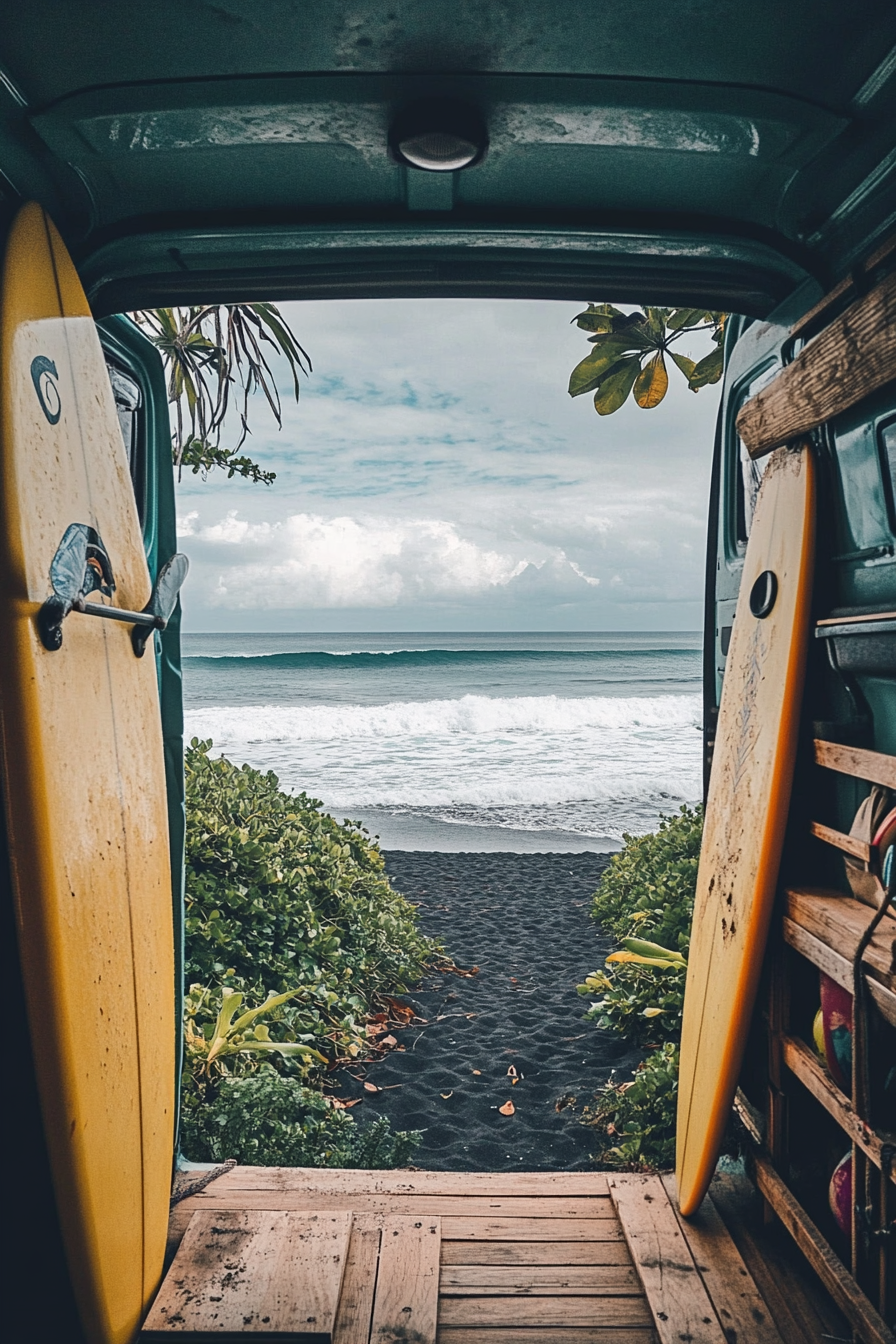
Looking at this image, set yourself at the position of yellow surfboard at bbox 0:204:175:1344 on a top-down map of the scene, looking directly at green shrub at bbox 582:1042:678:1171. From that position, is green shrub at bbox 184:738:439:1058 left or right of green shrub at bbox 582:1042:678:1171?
left

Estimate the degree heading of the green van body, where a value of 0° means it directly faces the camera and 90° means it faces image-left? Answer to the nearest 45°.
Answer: approximately 0°

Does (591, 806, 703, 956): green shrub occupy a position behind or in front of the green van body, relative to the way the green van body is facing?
behind
